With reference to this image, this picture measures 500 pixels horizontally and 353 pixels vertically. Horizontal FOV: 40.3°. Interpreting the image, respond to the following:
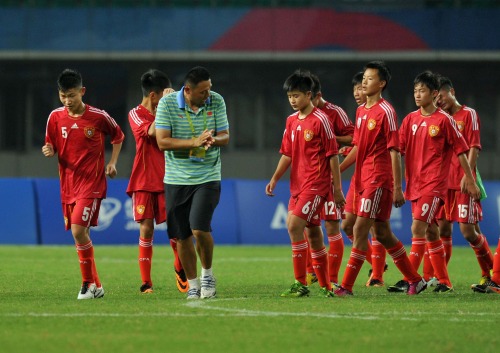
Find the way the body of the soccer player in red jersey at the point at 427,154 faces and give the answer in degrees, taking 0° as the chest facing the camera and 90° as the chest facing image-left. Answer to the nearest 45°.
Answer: approximately 45°

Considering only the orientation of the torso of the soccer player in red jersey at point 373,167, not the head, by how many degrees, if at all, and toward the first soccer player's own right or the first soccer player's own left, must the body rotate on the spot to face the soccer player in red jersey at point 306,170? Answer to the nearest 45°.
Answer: approximately 45° to the first soccer player's own right

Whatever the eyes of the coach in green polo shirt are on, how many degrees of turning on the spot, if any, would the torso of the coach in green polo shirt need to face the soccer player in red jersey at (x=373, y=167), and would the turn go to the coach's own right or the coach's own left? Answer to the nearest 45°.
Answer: approximately 90° to the coach's own left
